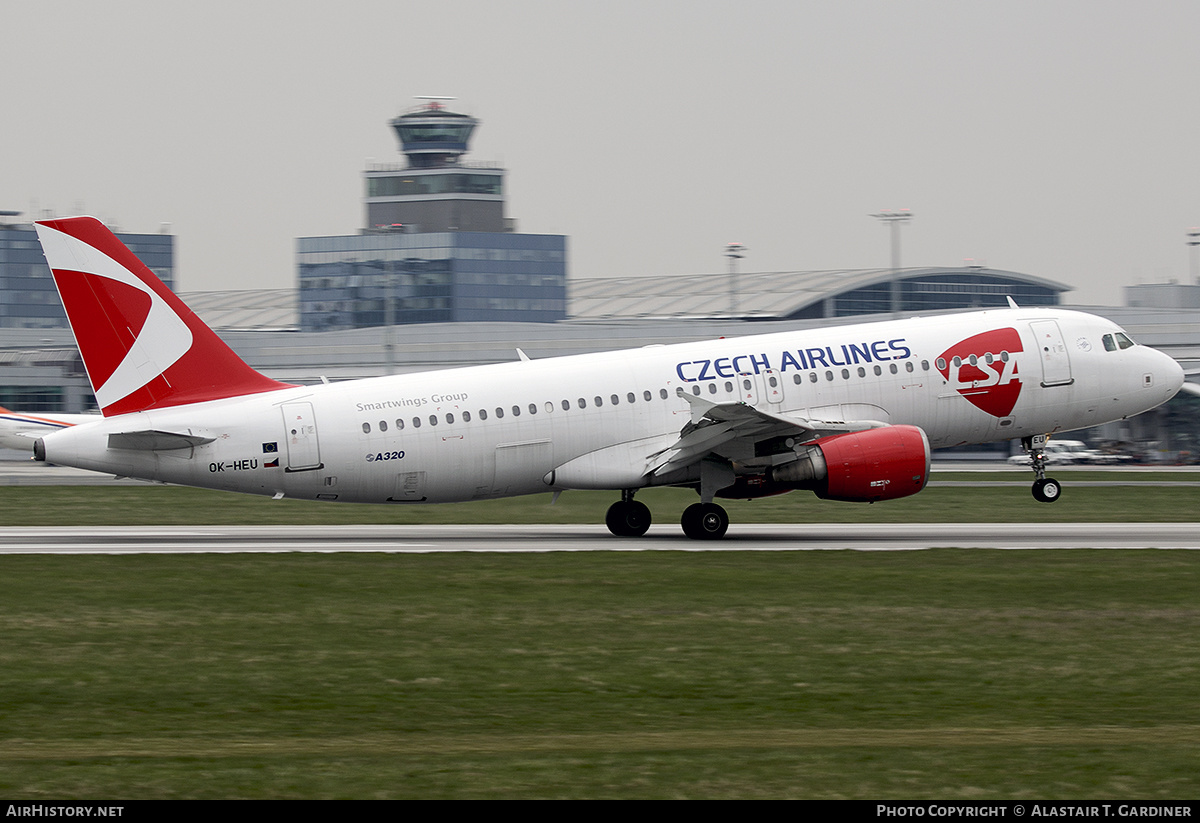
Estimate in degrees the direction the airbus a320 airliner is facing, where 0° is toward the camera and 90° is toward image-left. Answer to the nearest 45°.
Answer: approximately 270°
